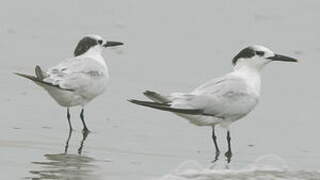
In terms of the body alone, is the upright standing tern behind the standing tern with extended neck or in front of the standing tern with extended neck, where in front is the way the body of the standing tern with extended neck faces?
behind

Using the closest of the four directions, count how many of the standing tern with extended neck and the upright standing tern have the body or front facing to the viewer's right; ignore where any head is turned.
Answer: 2

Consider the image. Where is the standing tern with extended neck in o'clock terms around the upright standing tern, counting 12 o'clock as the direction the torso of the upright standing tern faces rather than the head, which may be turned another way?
The standing tern with extended neck is roughly at 1 o'clock from the upright standing tern.

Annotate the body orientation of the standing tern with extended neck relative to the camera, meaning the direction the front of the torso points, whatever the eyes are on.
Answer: to the viewer's right

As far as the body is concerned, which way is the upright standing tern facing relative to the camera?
to the viewer's right
